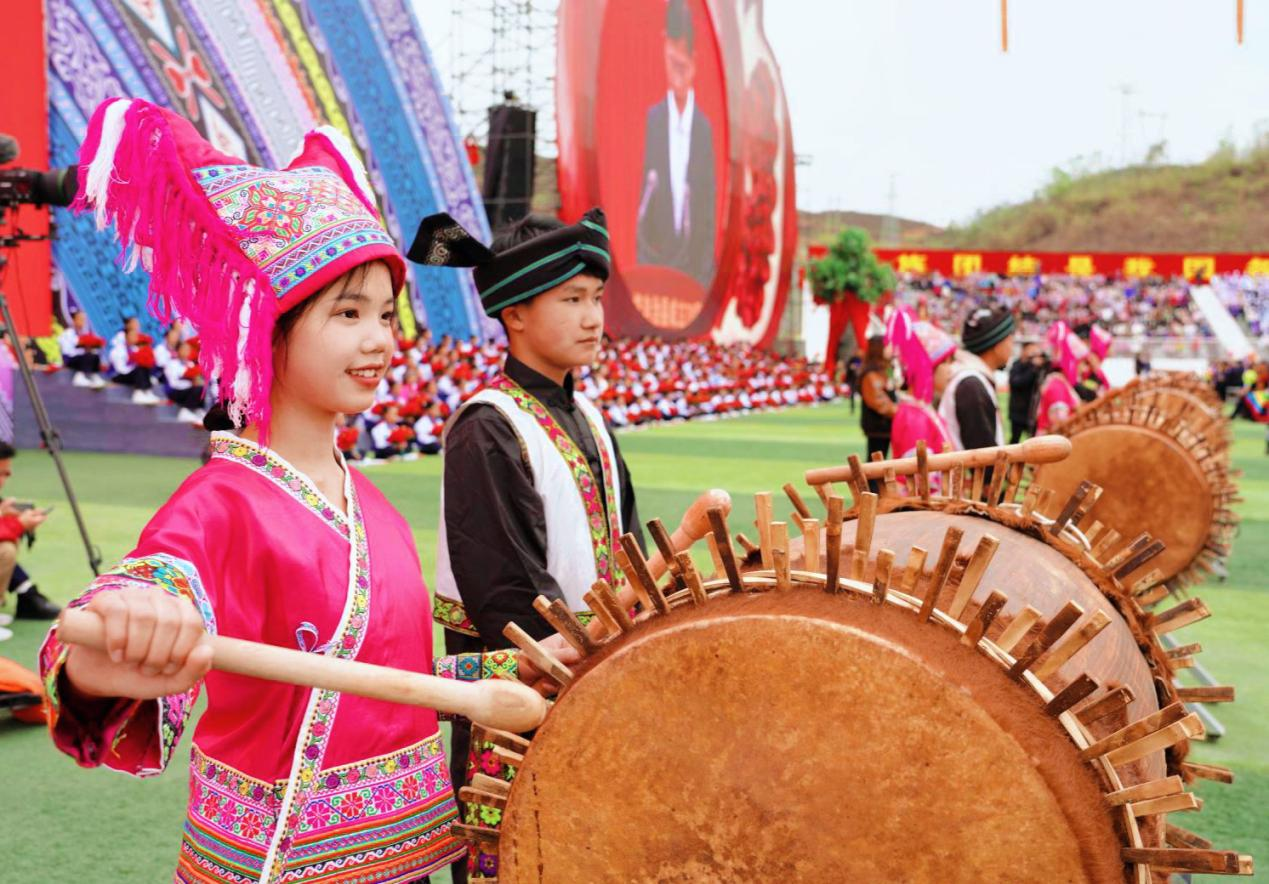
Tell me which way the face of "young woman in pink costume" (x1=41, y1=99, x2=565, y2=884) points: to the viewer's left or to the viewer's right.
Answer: to the viewer's right

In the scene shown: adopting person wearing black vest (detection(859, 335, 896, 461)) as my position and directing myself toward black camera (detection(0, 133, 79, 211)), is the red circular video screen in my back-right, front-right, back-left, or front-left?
back-right

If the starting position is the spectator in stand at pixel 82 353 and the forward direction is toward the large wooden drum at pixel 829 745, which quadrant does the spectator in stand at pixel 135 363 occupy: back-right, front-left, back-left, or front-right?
front-left

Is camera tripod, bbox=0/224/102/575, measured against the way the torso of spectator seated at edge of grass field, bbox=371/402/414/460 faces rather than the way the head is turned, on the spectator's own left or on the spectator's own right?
on the spectator's own right

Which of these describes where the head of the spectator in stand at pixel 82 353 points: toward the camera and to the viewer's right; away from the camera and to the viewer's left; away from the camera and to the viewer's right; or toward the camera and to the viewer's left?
toward the camera and to the viewer's right

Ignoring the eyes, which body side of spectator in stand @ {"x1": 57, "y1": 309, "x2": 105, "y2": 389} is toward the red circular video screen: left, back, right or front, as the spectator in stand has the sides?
left

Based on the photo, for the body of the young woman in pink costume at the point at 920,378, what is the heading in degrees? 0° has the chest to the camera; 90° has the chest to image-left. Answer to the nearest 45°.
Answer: approximately 270°

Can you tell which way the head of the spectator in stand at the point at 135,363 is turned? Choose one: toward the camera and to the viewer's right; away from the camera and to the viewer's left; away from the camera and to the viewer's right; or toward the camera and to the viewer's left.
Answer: toward the camera and to the viewer's right

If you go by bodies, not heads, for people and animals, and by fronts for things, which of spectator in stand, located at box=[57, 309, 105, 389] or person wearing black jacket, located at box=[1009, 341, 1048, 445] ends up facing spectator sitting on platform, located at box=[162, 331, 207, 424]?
spectator in stand, located at box=[57, 309, 105, 389]

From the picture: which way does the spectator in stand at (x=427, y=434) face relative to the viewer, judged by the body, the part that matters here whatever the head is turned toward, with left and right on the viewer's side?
facing the viewer and to the right of the viewer

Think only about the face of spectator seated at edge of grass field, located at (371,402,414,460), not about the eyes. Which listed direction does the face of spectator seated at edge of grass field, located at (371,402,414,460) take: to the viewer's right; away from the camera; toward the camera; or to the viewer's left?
toward the camera
